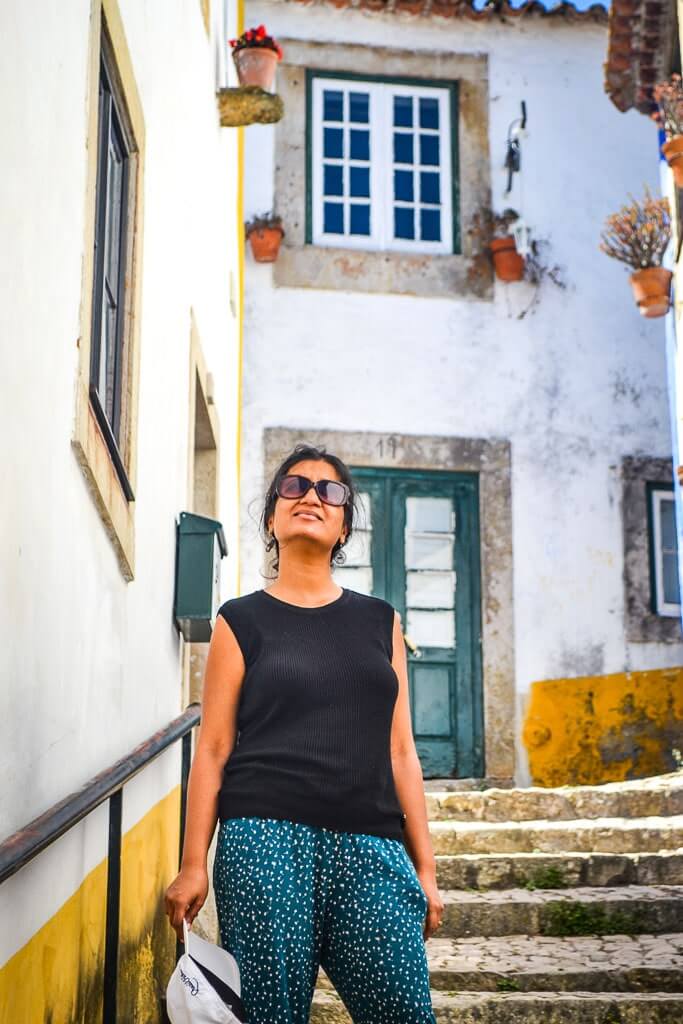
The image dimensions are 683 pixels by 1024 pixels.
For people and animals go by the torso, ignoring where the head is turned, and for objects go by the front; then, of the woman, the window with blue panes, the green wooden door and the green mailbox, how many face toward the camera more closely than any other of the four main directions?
3

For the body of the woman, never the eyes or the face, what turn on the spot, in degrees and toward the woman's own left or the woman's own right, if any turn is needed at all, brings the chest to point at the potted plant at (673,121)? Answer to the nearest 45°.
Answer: approximately 135° to the woman's own left

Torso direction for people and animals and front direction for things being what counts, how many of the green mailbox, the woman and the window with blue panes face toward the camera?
2

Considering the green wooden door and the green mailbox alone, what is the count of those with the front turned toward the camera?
1

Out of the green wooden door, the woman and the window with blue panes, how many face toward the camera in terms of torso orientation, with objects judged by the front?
3

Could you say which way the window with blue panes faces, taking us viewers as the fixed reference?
facing the viewer

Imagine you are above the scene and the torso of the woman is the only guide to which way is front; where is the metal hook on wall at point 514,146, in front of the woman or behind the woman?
behind

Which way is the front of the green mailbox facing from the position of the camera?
facing to the right of the viewer

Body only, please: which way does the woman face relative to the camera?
toward the camera

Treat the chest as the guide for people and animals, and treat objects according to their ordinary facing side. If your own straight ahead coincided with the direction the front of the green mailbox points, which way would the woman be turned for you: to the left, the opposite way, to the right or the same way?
to the right

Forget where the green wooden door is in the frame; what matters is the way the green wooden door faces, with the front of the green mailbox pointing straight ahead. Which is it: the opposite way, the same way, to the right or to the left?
to the right

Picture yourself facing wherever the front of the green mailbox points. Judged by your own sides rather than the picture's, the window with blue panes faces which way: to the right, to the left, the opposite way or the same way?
to the right

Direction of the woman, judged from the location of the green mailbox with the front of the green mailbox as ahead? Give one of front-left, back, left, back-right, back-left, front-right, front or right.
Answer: right

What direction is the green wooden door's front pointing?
toward the camera
